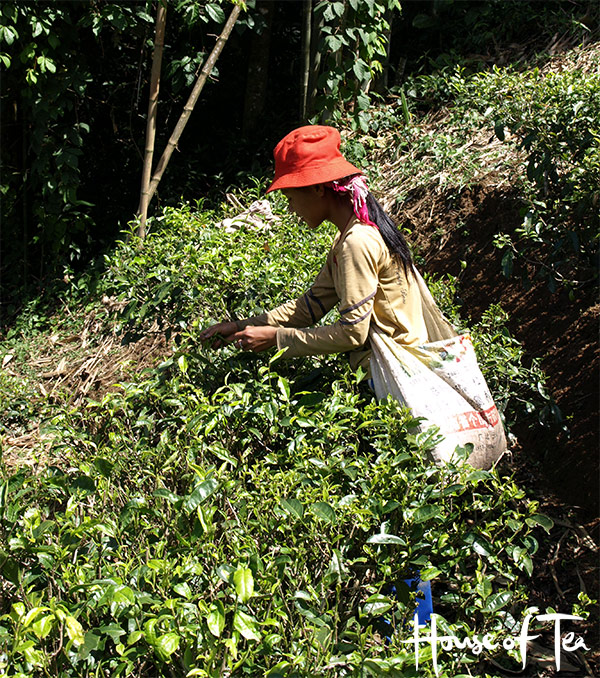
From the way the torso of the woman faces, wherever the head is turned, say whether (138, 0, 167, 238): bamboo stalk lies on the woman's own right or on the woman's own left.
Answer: on the woman's own right

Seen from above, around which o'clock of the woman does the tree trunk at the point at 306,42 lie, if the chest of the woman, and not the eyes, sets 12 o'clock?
The tree trunk is roughly at 3 o'clock from the woman.

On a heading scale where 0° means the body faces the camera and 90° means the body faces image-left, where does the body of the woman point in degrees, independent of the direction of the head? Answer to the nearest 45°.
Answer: approximately 90°

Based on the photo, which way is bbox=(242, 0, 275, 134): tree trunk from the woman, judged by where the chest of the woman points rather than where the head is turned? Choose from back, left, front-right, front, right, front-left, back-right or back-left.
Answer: right

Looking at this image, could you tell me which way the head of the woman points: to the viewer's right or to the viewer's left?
to the viewer's left

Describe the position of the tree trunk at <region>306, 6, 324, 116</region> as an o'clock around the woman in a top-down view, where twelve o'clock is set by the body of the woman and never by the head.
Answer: The tree trunk is roughly at 3 o'clock from the woman.
